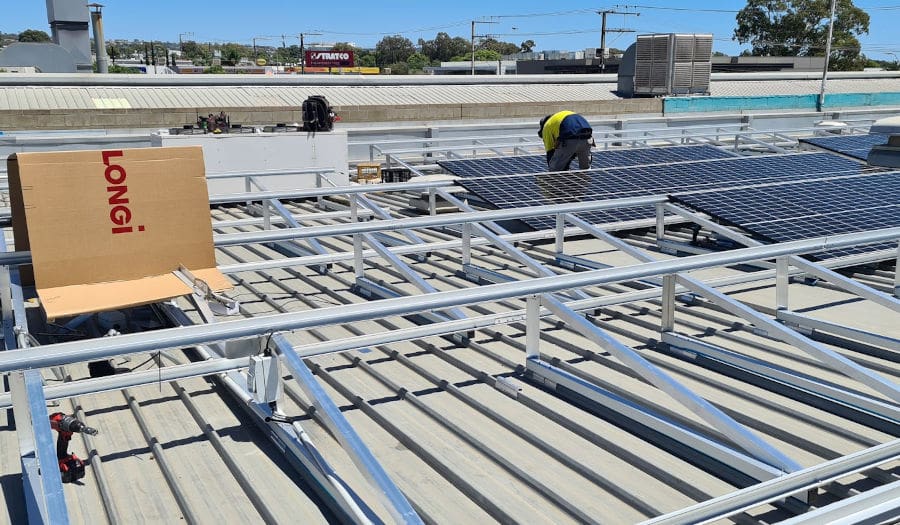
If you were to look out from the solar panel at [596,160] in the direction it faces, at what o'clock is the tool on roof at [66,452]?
The tool on roof is roughly at 2 o'clock from the solar panel.

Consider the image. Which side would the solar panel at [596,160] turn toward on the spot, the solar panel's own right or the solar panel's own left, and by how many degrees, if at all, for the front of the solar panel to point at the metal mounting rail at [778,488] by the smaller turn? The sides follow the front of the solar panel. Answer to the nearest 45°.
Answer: approximately 45° to the solar panel's own right

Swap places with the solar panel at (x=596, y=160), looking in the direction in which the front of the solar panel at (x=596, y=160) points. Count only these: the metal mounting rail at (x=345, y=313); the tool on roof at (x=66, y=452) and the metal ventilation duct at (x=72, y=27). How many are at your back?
1

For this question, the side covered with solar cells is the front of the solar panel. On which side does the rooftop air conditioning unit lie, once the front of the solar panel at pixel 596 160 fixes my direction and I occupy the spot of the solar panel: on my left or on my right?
on my left

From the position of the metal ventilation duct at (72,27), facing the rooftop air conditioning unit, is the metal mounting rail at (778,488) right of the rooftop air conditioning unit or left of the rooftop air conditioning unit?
right

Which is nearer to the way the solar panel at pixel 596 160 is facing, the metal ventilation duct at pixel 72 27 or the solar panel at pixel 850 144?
the solar panel

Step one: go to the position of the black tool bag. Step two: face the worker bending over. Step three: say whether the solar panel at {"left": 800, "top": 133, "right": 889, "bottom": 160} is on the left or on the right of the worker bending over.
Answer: left

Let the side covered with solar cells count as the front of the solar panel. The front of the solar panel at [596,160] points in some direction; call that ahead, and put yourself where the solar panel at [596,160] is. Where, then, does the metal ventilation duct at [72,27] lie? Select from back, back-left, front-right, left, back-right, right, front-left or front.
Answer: back

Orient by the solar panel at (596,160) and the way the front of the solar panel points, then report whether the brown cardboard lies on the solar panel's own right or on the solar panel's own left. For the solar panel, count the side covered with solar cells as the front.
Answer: on the solar panel's own right

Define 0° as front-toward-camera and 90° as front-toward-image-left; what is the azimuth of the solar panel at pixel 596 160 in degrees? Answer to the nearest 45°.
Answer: approximately 315°

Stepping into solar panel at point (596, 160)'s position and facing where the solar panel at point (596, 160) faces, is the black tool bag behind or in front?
behind

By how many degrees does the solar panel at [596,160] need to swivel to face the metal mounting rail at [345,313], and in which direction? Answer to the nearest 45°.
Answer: approximately 45° to its right

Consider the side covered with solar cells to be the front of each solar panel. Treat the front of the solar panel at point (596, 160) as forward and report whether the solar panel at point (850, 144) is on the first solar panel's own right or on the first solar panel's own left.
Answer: on the first solar panel's own left
